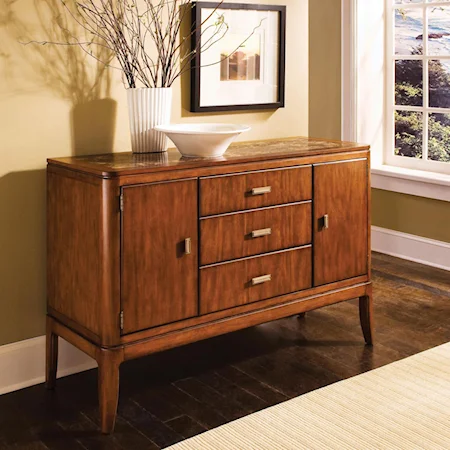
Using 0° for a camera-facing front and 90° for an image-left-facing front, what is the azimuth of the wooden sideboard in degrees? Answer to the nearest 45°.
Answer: approximately 315°

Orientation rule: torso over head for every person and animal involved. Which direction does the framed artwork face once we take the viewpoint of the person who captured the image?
facing the viewer and to the right of the viewer

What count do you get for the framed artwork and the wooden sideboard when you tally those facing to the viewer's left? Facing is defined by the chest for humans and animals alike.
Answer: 0
